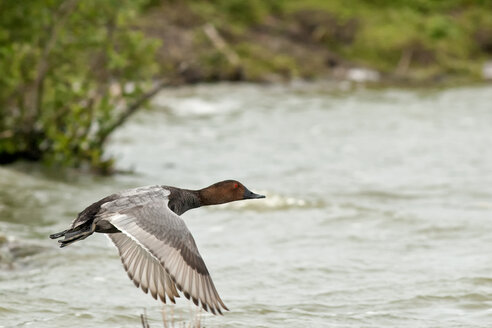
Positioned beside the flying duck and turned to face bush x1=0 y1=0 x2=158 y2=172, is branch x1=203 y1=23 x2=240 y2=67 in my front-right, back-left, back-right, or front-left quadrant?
front-right

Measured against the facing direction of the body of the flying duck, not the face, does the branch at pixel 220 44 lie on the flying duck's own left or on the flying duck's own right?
on the flying duck's own left

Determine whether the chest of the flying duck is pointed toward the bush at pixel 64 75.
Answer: no

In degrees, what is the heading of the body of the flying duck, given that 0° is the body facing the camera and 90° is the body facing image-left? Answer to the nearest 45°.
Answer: approximately 270°

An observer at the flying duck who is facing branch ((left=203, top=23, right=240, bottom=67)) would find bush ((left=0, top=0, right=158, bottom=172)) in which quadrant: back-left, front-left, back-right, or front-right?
front-left
